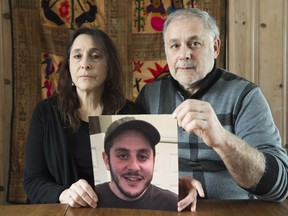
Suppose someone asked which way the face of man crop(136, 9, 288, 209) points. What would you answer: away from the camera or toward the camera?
toward the camera

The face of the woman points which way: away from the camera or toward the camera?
toward the camera

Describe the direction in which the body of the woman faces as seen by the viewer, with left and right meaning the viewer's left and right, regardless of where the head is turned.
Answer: facing the viewer
